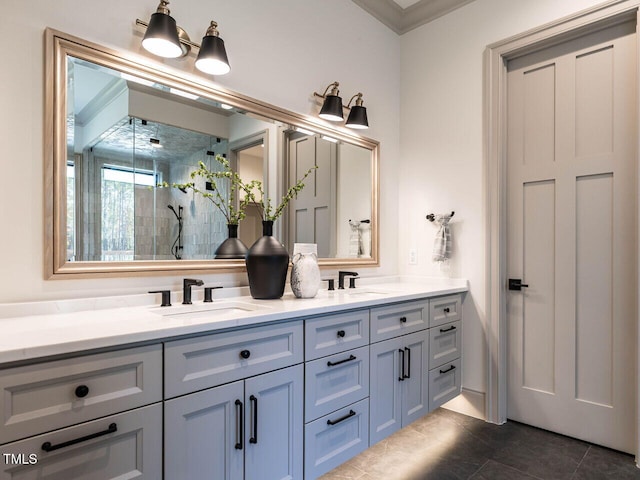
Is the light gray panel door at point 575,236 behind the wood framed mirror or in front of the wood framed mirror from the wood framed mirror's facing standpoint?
in front

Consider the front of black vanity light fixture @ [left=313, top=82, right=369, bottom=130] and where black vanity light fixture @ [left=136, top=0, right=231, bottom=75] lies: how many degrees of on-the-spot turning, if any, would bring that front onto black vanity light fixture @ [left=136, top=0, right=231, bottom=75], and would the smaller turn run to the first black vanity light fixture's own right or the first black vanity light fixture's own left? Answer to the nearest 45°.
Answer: approximately 90° to the first black vanity light fixture's own right

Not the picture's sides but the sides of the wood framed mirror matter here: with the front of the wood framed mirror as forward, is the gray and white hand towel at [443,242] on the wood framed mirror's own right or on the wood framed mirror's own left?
on the wood framed mirror's own left

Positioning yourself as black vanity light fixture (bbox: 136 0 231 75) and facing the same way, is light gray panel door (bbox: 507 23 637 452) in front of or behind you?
in front

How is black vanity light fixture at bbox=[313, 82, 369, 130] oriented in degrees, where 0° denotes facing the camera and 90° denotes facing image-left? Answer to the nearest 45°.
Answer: approximately 315°
